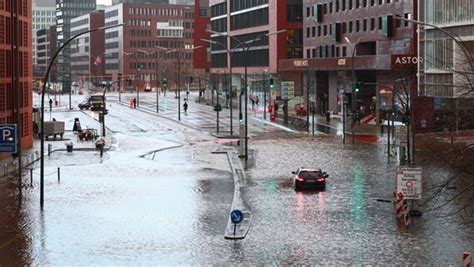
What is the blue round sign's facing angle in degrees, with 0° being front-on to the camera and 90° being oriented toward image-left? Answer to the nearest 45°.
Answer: approximately 0°

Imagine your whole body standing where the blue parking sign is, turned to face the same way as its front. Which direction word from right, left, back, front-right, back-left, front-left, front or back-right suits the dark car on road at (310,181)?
left

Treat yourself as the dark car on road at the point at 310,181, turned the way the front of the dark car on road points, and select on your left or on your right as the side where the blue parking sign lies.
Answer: on your left

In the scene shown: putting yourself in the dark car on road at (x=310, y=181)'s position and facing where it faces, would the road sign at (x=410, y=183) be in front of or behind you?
behind

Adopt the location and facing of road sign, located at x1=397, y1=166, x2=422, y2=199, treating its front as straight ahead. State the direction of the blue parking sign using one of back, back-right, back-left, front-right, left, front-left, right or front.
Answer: right

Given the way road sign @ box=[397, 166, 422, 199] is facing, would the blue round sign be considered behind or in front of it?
in front

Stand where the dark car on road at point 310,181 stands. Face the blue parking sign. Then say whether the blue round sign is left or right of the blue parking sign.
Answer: left

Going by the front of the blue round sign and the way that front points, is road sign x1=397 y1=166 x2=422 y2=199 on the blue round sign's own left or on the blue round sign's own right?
on the blue round sign's own left

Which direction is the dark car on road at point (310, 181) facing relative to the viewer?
away from the camera

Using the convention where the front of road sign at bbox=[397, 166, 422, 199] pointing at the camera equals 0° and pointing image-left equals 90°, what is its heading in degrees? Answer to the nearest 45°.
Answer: approximately 0°

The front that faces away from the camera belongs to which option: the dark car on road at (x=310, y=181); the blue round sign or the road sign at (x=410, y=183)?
the dark car on road

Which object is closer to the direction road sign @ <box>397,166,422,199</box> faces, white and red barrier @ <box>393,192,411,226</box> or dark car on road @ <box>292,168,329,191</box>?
the white and red barrier

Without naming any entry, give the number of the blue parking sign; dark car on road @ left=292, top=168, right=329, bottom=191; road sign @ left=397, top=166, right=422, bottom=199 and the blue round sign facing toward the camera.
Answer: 3
